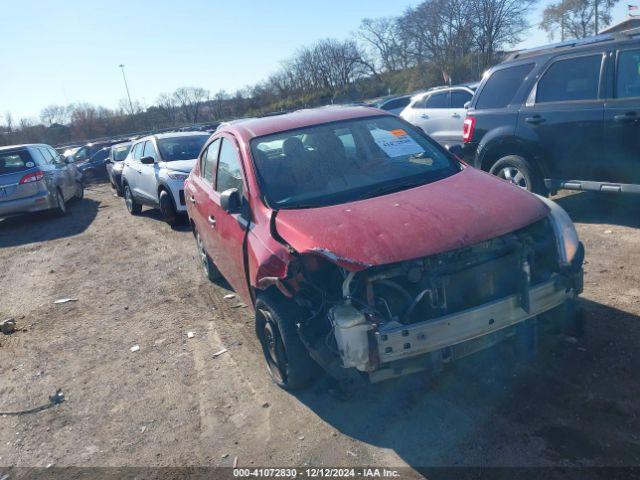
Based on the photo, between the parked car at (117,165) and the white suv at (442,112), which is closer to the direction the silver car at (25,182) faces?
the parked car

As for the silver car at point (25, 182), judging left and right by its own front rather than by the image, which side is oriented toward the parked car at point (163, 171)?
right

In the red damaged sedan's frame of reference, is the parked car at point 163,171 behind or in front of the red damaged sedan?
behind

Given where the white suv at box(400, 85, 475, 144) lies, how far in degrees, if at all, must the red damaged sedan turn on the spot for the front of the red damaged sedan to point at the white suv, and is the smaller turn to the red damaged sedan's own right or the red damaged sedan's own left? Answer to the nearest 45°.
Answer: approximately 135° to the red damaged sedan's own left

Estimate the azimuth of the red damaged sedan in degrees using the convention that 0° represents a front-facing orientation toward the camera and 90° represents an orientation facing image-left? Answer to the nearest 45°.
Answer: approximately 315°
